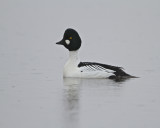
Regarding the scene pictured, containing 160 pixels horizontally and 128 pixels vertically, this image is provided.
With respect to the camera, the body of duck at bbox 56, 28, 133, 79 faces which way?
to the viewer's left
